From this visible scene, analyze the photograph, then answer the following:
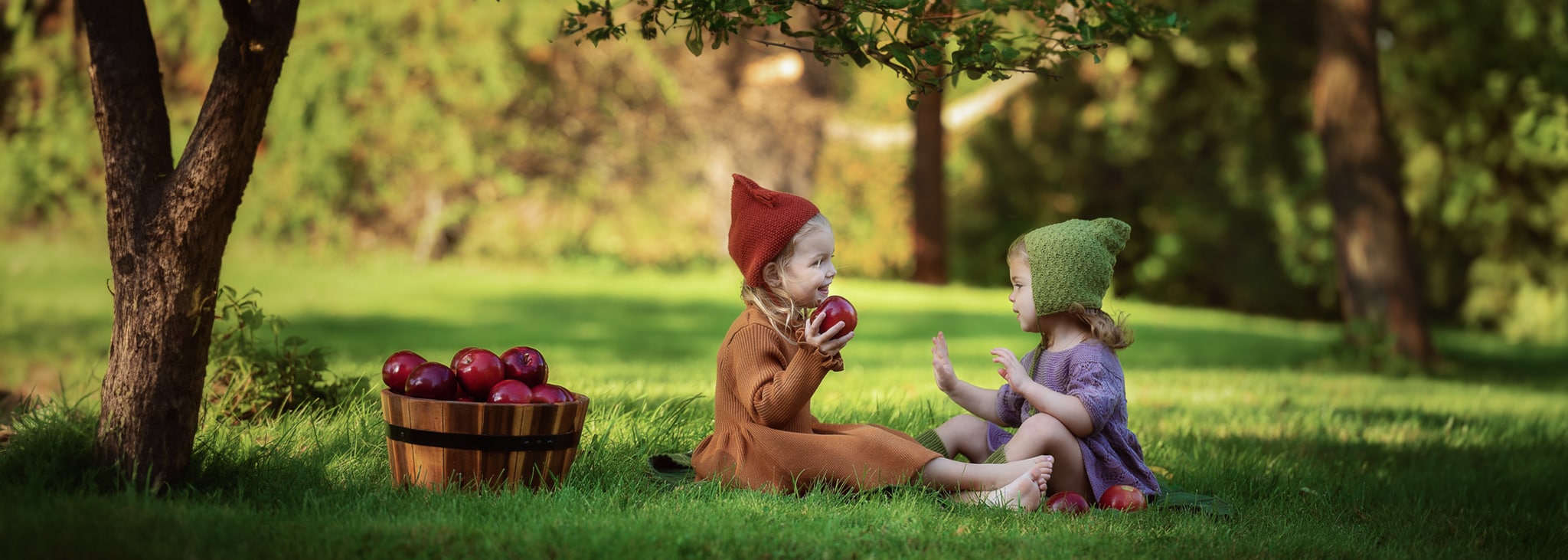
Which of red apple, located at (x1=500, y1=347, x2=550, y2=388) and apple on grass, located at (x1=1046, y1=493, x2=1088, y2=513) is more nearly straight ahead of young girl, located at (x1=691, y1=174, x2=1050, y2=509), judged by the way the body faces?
the apple on grass

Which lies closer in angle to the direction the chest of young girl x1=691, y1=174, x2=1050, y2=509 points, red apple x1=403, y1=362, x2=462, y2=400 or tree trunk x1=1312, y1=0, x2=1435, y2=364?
the tree trunk

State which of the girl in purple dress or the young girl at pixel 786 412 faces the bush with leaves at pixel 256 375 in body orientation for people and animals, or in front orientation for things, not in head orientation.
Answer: the girl in purple dress

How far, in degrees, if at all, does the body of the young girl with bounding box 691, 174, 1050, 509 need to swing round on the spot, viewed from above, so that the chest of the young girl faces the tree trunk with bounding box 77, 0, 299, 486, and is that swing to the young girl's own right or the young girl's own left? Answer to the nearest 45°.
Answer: approximately 180°

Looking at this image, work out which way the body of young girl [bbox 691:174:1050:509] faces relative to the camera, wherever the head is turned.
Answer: to the viewer's right

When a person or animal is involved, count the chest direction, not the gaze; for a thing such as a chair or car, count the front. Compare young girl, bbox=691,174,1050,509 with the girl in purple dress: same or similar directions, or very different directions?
very different directions

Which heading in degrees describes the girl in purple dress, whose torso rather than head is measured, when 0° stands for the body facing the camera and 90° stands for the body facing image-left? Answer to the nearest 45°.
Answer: approximately 90°

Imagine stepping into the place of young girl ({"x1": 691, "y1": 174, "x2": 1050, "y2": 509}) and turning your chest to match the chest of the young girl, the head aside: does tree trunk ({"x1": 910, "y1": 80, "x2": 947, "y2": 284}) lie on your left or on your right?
on your left

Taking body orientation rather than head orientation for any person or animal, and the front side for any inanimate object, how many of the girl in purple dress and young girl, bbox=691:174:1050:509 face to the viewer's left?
1

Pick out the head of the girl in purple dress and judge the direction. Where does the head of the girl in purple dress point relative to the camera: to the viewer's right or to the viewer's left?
to the viewer's left

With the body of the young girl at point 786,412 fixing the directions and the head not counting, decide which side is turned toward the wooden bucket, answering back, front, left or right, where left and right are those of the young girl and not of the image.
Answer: back

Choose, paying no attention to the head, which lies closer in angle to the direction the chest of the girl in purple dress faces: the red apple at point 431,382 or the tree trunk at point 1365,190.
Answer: the red apple

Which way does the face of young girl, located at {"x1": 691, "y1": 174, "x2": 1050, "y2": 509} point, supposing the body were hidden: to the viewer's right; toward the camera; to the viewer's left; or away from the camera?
to the viewer's right

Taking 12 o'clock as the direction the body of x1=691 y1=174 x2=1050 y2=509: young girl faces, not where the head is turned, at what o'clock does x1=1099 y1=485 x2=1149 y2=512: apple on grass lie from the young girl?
The apple on grass is roughly at 12 o'clock from the young girl.
